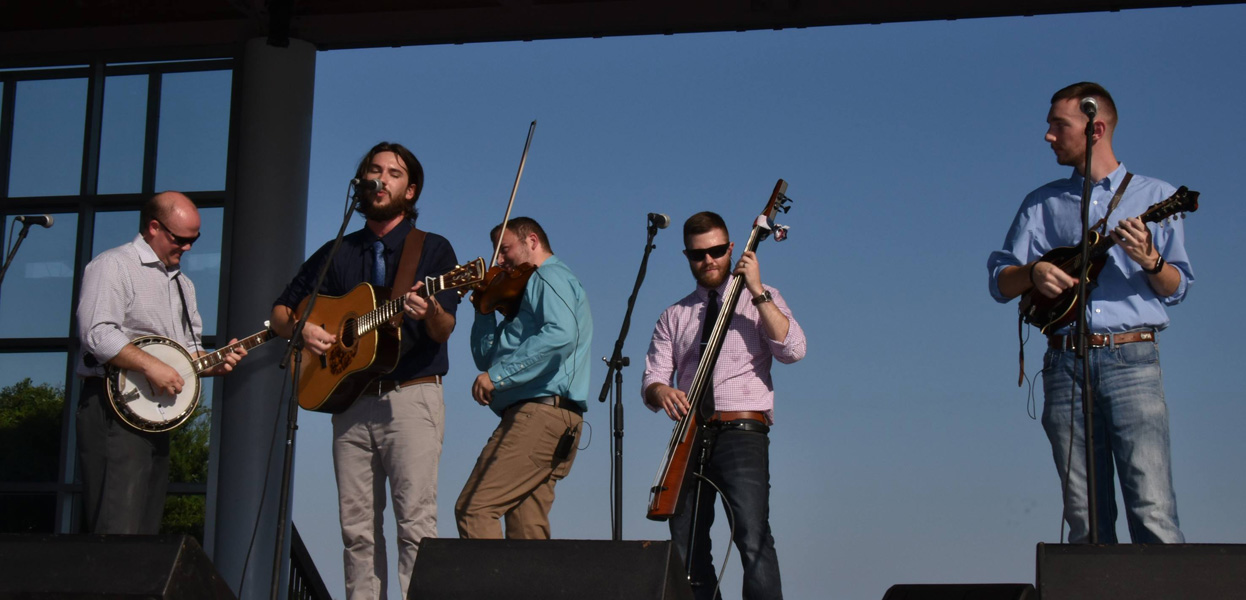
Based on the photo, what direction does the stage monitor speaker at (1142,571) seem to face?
away from the camera

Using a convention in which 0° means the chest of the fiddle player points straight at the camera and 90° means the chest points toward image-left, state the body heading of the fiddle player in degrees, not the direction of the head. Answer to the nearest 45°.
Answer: approximately 90°

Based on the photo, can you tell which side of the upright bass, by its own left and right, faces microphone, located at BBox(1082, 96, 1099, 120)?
left

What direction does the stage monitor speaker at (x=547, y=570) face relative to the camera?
away from the camera

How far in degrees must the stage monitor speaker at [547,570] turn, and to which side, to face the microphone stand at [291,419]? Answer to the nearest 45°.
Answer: approximately 45° to its left

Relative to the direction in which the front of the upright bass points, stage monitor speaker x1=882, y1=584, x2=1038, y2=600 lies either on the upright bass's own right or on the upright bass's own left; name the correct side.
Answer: on the upright bass's own left

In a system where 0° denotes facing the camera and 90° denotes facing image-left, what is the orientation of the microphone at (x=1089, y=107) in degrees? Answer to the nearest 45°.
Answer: approximately 180°

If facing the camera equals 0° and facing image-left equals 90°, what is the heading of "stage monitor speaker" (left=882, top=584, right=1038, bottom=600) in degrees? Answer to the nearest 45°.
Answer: approximately 180°

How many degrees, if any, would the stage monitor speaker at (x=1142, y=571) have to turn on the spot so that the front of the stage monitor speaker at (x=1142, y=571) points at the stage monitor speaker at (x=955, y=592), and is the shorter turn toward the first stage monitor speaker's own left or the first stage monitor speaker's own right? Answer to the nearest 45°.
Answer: approximately 45° to the first stage monitor speaker's own left

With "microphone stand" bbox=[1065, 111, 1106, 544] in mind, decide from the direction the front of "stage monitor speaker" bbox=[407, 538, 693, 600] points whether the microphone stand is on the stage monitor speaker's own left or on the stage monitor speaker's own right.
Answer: on the stage monitor speaker's own right

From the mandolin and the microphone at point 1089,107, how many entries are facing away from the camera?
1

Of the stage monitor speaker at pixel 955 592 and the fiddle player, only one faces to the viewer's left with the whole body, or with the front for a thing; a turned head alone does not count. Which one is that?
the fiddle player
